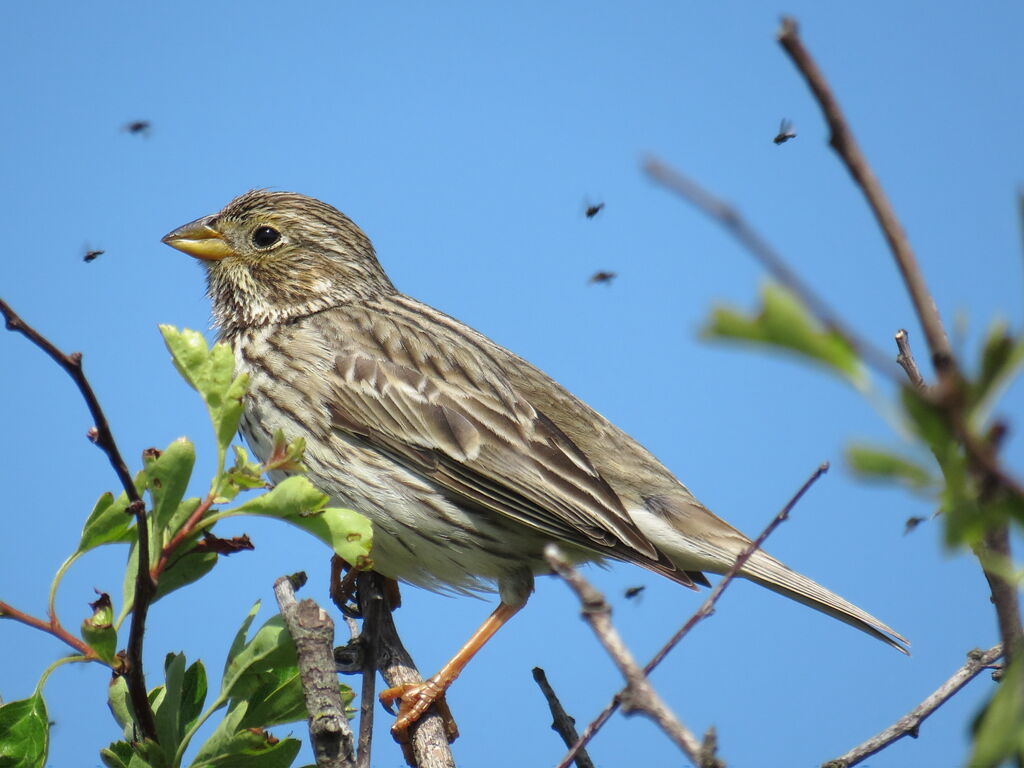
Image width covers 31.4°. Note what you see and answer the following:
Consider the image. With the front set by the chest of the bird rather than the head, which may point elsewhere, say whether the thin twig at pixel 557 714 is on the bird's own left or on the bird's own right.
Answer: on the bird's own left

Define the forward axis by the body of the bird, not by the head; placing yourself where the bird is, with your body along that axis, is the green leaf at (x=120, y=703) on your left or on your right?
on your left

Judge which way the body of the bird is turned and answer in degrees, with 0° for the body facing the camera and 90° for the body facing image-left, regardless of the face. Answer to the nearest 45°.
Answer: approximately 90°

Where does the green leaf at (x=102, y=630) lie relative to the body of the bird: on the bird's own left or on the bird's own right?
on the bird's own left

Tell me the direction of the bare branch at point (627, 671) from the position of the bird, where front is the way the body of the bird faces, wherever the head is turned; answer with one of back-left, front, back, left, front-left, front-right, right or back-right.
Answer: left

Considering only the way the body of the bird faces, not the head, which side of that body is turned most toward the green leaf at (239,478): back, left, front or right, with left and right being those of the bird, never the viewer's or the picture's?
front

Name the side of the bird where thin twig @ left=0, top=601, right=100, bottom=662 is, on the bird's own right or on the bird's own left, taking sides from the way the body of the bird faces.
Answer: on the bird's own left
